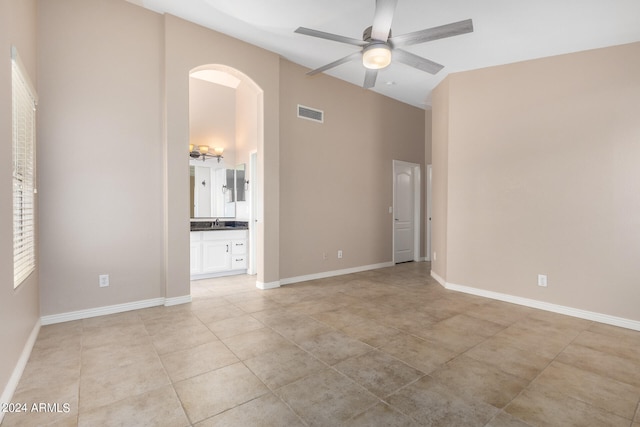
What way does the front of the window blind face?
to the viewer's right

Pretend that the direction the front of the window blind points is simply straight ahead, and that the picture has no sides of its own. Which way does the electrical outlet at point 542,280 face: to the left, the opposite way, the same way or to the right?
the opposite way

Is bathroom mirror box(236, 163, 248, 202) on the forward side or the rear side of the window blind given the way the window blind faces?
on the forward side

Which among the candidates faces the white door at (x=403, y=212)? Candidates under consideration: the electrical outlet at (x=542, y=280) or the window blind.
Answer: the window blind

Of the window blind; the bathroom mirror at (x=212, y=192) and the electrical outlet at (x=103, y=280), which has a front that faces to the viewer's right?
the window blind

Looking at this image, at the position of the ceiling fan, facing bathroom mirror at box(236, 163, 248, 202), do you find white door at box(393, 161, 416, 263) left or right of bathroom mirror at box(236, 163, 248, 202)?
right

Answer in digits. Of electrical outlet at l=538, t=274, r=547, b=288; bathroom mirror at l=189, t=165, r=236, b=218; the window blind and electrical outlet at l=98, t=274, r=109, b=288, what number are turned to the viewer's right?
1

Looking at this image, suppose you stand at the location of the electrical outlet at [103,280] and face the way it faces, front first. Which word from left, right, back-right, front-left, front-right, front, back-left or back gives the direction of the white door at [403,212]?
left

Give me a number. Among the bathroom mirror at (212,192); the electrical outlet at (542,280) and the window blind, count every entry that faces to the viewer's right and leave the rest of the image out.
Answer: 1

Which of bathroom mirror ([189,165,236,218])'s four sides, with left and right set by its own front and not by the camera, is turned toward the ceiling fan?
front

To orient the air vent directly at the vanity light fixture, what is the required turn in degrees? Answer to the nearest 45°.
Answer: approximately 135° to its right

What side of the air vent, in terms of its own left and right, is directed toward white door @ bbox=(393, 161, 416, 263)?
left

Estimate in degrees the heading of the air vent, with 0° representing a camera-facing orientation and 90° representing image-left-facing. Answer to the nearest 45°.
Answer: approximately 315°
